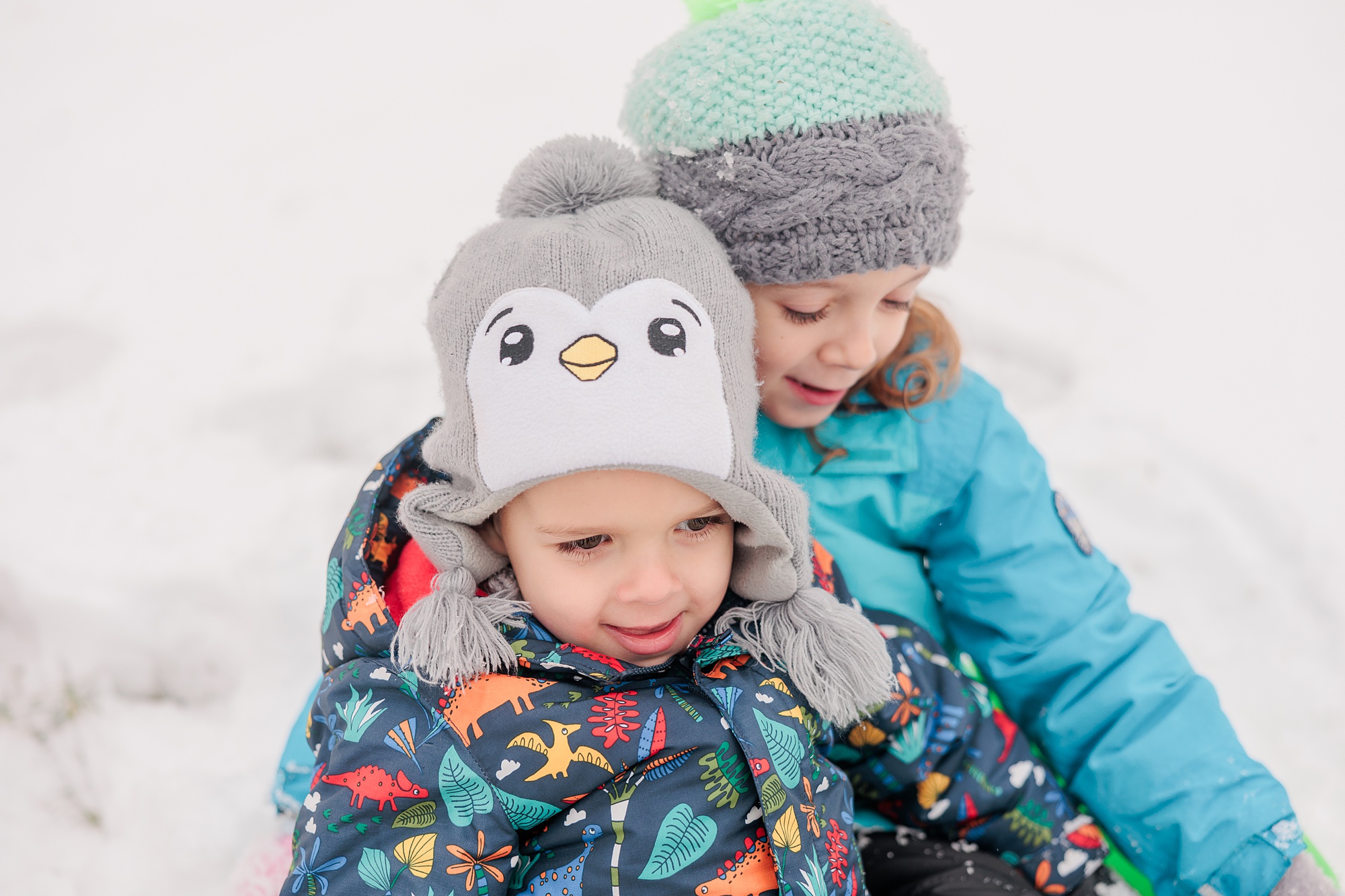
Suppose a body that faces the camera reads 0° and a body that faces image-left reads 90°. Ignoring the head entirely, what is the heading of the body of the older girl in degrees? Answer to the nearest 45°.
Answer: approximately 0°

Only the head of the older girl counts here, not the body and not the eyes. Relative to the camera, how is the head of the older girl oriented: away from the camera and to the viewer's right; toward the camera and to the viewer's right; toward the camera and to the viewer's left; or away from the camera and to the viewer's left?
toward the camera and to the viewer's left
